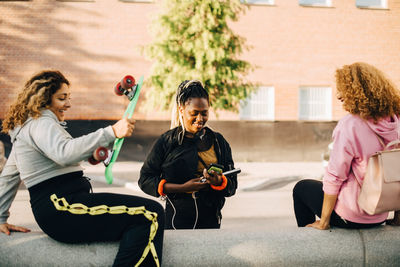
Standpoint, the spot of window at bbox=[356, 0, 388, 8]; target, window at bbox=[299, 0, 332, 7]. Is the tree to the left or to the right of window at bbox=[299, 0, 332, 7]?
left

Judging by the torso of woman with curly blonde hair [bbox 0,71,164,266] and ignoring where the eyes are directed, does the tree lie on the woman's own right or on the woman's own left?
on the woman's own left

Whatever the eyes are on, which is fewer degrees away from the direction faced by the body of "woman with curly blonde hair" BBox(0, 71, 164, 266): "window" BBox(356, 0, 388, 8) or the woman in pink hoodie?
the woman in pink hoodie

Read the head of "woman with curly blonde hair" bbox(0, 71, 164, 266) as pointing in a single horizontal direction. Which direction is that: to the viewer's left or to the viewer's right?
to the viewer's right

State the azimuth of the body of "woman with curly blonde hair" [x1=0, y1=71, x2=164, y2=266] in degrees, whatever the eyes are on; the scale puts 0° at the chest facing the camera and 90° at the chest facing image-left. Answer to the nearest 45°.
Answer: approximately 270°

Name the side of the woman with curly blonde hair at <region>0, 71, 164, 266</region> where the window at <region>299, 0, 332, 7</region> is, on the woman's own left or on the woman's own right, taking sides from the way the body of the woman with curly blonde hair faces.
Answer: on the woman's own left

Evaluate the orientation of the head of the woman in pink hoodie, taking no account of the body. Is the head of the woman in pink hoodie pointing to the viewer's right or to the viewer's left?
to the viewer's left
